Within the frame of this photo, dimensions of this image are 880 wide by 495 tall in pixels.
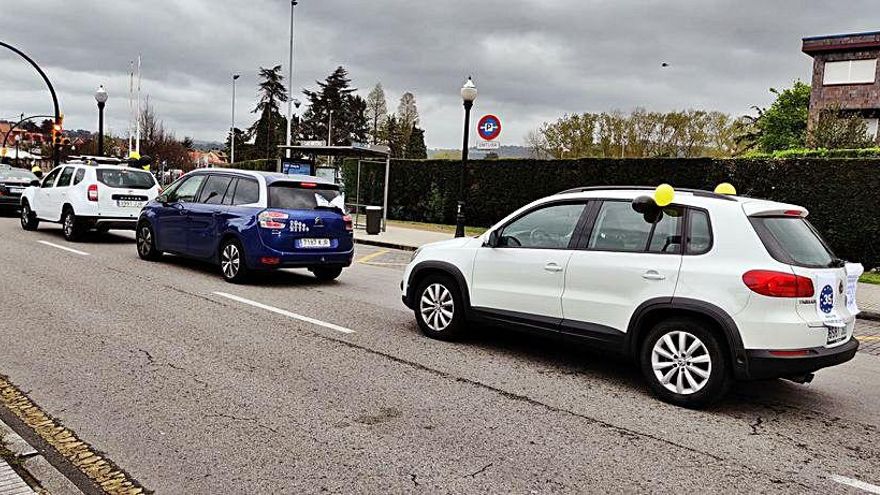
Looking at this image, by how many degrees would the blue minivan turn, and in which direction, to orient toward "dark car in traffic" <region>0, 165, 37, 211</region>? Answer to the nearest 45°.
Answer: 0° — it already faces it

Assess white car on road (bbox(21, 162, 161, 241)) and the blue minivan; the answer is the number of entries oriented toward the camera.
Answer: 0

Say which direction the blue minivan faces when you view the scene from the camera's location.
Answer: facing away from the viewer and to the left of the viewer

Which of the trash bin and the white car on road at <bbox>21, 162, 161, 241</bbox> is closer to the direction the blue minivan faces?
the white car on road

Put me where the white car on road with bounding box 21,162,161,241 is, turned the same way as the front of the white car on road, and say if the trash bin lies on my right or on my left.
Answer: on my right

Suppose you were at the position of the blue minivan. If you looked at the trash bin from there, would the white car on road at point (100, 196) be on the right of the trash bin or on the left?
left

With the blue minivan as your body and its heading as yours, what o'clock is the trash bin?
The trash bin is roughly at 2 o'clock from the blue minivan.

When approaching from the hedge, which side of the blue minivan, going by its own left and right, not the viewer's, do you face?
right

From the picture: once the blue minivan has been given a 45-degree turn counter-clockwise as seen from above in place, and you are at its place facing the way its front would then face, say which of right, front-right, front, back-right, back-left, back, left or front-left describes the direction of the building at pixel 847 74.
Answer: back-right

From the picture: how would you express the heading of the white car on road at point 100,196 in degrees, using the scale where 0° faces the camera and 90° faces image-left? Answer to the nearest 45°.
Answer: approximately 135°
